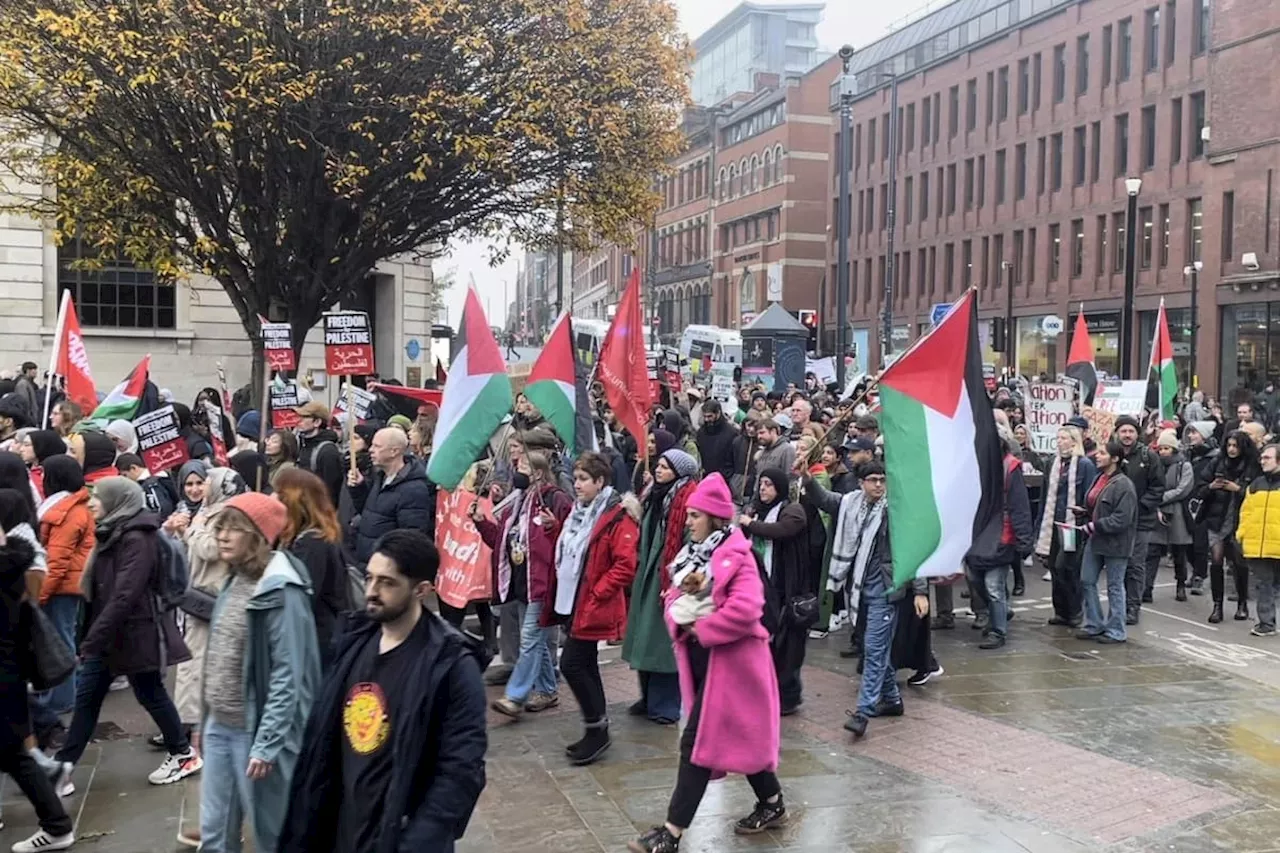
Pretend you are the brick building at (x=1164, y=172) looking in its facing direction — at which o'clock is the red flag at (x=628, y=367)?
The red flag is roughly at 11 o'clock from the brick building.

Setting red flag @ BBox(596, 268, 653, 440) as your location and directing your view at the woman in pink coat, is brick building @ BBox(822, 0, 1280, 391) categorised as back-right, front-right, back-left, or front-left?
back-left

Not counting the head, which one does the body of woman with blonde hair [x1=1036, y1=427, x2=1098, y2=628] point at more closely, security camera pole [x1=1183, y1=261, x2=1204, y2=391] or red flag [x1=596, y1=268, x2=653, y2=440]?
the red flag

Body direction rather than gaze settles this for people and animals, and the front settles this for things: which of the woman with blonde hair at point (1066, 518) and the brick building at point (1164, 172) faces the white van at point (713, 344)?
the brick building

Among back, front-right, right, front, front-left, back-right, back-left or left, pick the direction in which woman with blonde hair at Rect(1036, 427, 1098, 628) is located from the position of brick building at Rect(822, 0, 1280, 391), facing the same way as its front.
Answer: front-left

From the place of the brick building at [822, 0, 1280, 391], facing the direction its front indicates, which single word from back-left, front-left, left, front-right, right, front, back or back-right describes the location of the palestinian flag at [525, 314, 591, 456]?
front-left

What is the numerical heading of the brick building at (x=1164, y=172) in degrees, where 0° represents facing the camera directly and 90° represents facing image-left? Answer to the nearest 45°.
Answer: approximately 45°

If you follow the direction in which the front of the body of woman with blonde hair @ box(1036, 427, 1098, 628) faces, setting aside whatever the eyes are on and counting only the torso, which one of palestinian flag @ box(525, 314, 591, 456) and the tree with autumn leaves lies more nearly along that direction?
the palestinian flag

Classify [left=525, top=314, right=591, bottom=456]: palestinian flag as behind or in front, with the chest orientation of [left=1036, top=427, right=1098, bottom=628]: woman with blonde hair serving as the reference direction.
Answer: in front

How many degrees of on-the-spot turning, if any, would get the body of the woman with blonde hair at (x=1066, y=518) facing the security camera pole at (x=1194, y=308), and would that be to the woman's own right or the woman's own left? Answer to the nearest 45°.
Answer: approximately 135° to the woman's own right

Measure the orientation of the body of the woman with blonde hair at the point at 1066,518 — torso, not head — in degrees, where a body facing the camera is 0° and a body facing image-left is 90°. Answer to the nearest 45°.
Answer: approximately 45°

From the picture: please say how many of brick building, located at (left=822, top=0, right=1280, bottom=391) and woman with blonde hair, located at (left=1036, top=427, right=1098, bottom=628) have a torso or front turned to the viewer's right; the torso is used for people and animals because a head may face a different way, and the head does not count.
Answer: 0

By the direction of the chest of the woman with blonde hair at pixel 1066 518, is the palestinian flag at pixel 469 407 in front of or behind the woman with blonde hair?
in front

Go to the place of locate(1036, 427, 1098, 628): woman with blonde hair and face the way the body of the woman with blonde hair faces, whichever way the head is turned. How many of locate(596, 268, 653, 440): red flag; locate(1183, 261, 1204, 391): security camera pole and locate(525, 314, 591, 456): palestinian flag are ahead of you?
2
